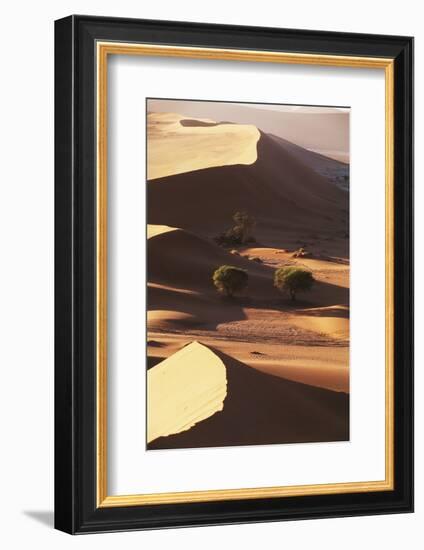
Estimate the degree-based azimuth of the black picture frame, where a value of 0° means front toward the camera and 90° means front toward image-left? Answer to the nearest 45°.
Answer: approximately 315°
